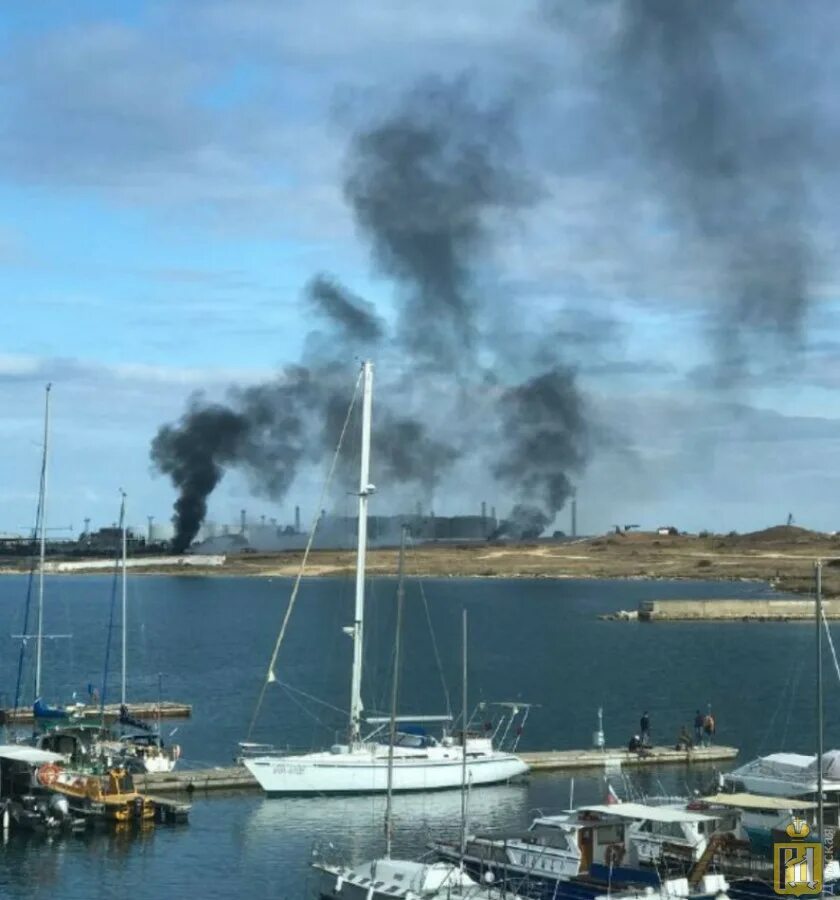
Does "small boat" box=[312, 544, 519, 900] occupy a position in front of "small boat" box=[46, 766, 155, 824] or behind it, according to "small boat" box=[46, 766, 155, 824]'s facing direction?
behind

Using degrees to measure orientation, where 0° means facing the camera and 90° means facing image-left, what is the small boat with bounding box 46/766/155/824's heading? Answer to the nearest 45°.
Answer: approximately 135°

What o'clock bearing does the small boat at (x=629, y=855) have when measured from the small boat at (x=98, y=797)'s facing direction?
the small boat at (x=629, y=855) is roughly at 6 o'clock from the small boat at (x=98, y=797).
